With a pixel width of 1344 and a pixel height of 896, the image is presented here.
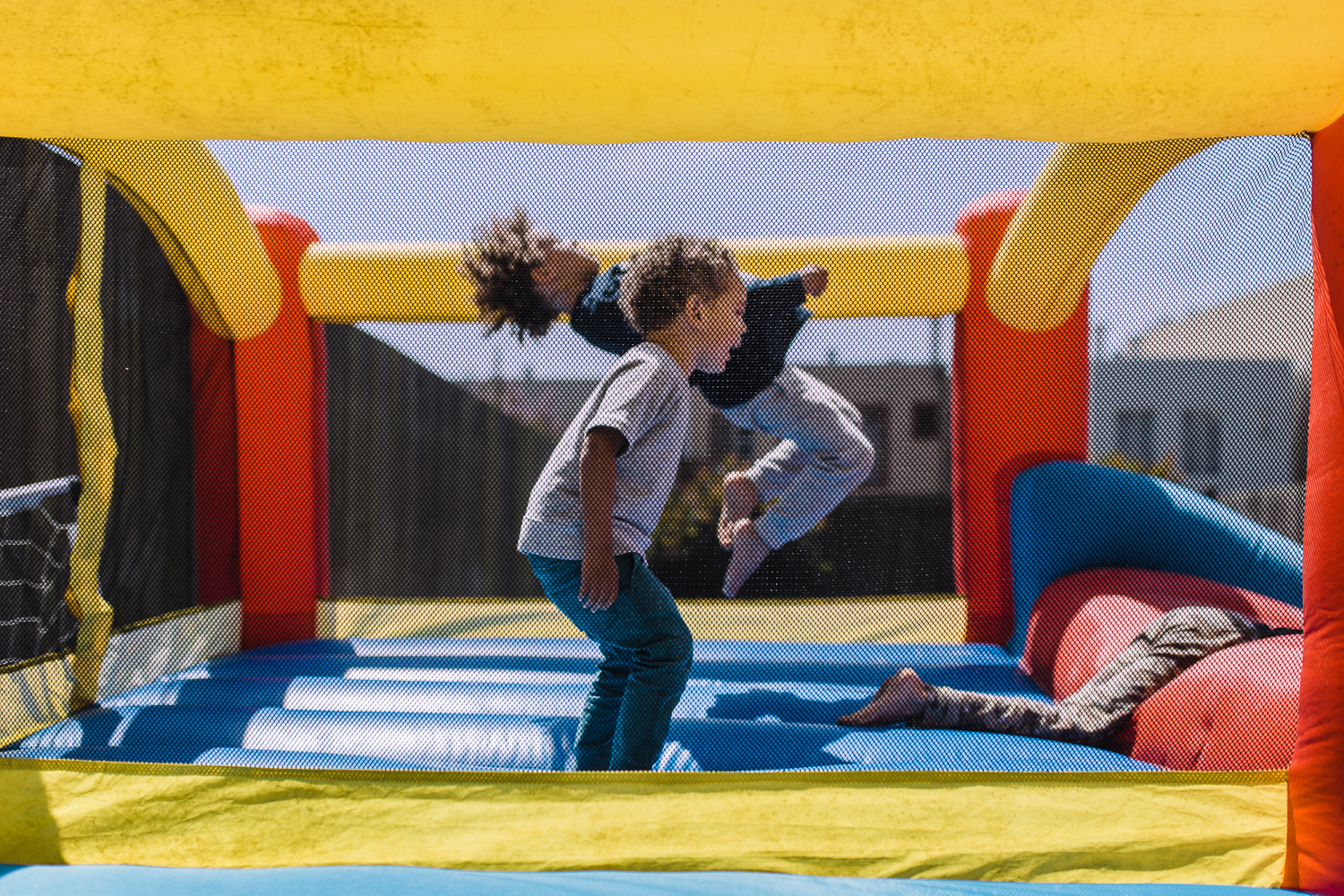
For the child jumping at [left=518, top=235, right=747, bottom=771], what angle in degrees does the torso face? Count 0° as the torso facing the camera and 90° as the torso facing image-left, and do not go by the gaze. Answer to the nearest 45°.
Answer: approximately 270°

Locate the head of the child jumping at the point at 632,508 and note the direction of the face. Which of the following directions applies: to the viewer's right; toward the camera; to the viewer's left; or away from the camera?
to the viewer's right
